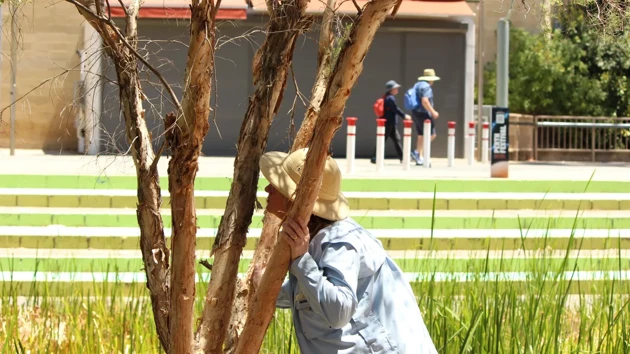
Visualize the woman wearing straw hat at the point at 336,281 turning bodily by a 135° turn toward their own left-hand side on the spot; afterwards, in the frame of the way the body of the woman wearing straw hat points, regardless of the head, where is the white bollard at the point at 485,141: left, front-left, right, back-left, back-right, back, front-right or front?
back-left

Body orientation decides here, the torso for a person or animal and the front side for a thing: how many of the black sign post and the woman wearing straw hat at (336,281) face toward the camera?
1

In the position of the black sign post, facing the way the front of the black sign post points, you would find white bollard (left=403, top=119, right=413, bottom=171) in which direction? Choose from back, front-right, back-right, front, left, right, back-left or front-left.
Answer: back-right

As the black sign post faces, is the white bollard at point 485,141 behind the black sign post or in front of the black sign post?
behind

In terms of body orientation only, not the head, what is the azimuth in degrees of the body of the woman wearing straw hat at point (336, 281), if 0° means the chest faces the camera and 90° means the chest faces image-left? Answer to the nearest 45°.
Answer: approximately 90°

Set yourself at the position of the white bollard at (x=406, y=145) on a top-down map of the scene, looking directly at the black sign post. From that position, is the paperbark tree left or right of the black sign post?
right

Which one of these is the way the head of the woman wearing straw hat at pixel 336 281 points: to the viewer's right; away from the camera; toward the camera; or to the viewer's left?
to the viewer's left

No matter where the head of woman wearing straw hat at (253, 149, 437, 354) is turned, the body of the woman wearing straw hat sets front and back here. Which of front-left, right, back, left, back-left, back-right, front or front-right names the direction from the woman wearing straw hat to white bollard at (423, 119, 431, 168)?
right

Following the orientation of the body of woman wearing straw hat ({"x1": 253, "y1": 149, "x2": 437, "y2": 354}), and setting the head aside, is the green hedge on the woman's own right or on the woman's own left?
on the woman's own right

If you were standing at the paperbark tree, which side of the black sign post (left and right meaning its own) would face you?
front

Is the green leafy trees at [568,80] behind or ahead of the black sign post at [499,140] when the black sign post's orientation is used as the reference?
behind

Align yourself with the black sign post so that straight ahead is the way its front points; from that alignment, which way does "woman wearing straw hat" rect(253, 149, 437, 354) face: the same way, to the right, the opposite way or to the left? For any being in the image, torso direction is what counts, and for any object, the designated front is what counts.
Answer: to the right

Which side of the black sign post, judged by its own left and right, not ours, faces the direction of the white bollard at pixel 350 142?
right

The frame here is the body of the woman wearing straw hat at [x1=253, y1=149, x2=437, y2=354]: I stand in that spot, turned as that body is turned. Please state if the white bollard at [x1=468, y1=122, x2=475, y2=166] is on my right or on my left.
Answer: on my right

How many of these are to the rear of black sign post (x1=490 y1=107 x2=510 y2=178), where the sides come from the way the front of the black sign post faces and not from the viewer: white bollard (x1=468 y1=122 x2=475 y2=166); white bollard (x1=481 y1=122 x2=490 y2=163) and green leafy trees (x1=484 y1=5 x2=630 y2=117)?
3

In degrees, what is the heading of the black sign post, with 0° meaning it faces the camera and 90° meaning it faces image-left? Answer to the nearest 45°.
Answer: approximately 0°

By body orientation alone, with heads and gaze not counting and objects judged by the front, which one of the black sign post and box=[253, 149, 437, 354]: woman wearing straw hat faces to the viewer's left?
the woman wearing straw hat
